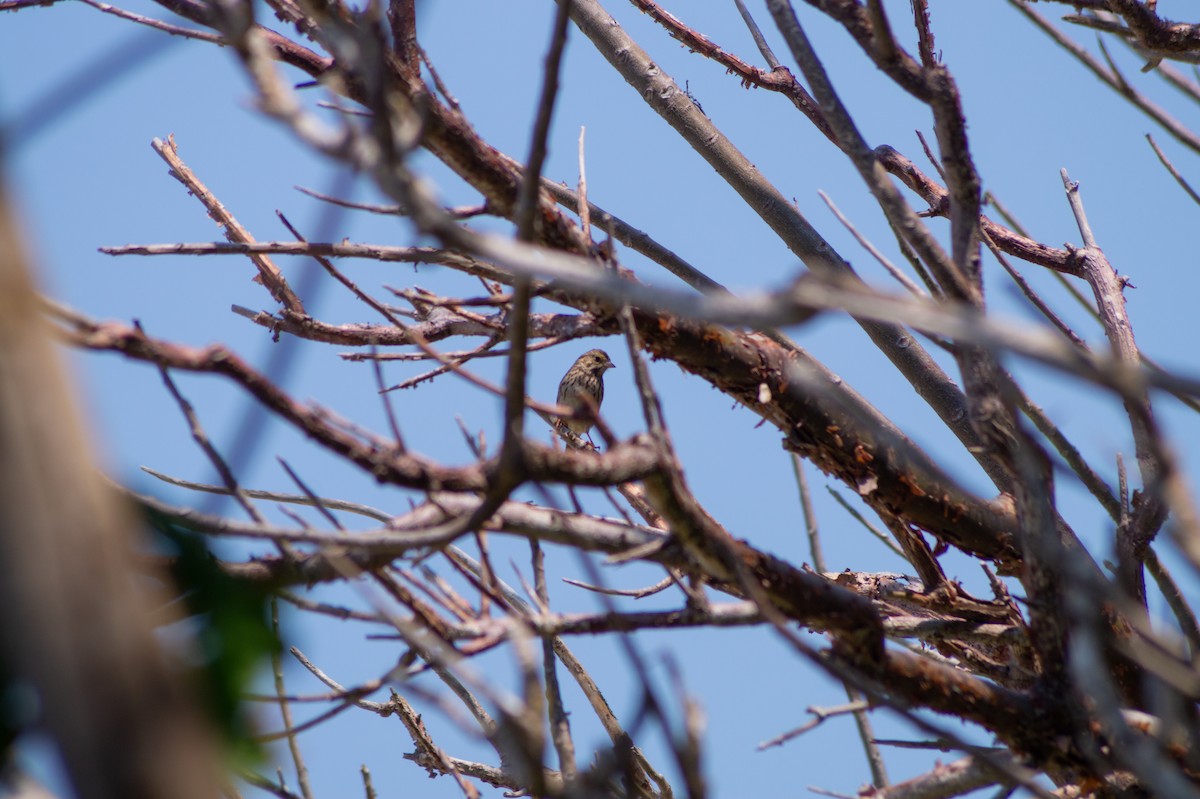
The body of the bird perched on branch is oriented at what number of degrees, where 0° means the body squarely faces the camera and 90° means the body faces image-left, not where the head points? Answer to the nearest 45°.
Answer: approximately 315°
